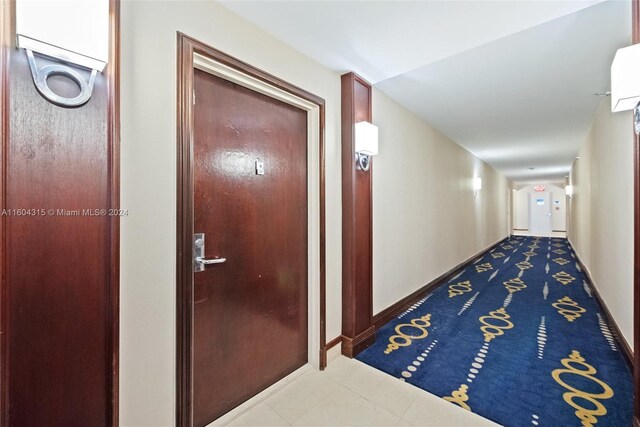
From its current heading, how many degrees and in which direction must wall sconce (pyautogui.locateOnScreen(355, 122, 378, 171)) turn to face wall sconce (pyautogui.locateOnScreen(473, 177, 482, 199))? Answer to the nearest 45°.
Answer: approximately 90° to its left

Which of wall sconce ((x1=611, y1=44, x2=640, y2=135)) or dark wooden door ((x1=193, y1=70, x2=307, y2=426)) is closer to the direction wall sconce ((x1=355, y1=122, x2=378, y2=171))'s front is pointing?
the wall sconce

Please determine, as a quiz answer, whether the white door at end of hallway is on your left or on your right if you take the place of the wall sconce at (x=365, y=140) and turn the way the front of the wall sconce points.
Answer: on your left

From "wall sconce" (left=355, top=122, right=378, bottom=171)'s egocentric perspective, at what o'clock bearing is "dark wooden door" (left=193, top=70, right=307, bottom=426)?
The dark wooden door is roughly at 3 o'clock from the wall sconce.

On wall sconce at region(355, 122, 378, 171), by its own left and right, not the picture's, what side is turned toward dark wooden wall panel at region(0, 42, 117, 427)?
right

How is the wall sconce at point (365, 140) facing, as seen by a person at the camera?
facing the viewer and to the right of the viewer

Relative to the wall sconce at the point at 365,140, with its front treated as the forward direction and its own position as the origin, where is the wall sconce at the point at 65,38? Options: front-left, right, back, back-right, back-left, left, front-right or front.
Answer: right

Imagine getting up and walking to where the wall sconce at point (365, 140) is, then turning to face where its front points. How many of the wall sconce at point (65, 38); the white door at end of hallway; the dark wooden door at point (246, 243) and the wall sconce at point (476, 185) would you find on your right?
2

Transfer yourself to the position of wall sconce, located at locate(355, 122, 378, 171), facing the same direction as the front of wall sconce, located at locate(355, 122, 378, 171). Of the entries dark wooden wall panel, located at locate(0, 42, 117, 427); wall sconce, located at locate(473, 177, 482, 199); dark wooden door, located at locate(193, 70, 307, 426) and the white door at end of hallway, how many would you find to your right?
2

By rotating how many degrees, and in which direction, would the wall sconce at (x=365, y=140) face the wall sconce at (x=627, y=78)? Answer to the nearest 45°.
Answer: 0° — it already faces it
